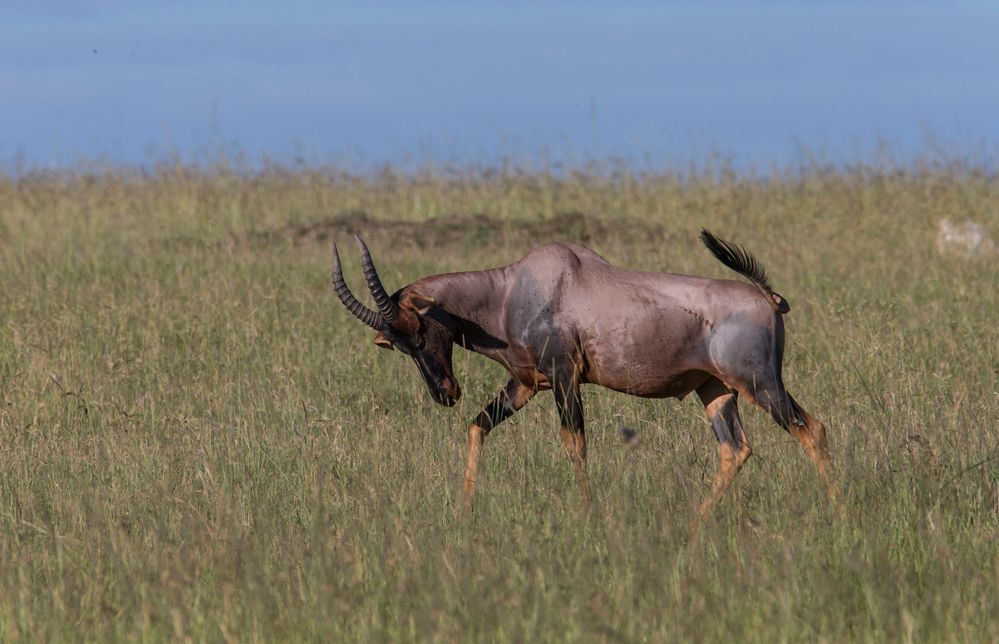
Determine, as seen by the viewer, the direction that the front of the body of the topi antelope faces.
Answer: to the viewer's left
